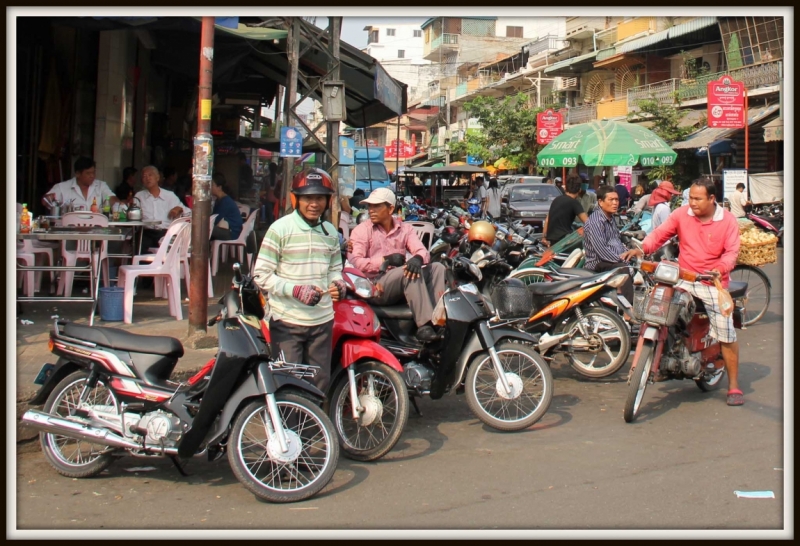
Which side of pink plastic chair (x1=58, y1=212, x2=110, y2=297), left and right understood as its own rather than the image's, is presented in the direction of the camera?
back

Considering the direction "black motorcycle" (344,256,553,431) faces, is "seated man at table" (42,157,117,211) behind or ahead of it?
behind

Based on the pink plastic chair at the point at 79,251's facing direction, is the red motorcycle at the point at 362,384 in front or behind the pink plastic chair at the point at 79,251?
behind

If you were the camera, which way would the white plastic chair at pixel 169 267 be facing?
facing to the left of the viewer

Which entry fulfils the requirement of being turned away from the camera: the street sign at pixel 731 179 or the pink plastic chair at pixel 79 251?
the pink plastic chair

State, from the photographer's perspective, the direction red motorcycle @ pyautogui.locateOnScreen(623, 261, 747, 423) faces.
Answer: facing the viewer and to the left of the viewer

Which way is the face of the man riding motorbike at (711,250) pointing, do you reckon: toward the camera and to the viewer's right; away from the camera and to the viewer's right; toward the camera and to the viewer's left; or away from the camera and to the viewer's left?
toward the camera and to the viewer's left

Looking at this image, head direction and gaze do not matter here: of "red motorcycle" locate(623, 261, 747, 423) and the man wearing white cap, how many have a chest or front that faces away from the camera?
0

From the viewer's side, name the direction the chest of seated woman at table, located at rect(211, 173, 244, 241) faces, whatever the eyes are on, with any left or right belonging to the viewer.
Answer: facing to the left of the viewer

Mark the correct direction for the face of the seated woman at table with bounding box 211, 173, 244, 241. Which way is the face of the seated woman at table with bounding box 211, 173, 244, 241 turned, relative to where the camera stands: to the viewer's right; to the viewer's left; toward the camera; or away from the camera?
to the viewer's left
